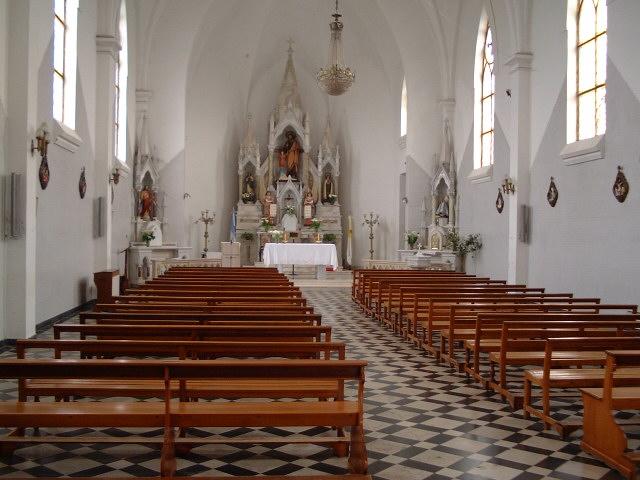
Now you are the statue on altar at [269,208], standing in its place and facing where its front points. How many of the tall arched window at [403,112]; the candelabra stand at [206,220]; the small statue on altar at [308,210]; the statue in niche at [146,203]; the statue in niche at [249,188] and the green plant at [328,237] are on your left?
3

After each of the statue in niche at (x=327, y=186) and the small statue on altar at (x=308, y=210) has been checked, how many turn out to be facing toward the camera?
2

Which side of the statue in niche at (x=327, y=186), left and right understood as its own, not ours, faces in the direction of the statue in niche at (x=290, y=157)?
right

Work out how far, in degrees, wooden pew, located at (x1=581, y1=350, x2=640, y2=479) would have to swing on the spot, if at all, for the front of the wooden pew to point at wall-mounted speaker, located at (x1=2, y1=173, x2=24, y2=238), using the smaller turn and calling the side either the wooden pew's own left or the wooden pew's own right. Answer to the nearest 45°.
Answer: approximately 45° to the wooden pew's own left

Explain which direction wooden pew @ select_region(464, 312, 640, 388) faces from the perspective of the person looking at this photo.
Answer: facing away from the viewer and to the left of the viewer

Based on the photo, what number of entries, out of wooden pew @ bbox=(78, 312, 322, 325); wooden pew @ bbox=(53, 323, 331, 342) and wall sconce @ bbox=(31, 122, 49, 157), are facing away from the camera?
2

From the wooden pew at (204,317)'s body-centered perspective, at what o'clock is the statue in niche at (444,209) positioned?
The statue in niche is roughly at 1 o'clock from the wooden pew.

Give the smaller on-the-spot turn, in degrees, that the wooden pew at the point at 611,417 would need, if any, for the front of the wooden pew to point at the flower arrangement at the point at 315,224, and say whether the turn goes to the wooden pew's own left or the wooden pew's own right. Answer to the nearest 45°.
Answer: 0° — it already faces it

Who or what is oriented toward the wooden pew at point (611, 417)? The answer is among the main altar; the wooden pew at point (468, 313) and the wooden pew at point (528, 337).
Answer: the main altar

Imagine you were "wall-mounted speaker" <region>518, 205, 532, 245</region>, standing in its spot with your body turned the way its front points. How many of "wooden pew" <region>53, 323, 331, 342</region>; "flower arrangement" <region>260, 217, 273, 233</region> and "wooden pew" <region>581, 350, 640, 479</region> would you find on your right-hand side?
1

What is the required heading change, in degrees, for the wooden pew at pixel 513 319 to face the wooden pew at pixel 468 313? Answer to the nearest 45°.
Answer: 0° — it already faces it

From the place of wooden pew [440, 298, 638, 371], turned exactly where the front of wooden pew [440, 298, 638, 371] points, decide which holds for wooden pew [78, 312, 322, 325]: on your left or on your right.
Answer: on your left

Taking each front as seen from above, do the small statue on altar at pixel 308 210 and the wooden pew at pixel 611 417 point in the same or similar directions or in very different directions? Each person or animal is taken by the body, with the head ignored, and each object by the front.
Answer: very different directions

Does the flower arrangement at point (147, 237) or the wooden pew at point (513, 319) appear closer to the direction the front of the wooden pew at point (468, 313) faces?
the flower arrangement

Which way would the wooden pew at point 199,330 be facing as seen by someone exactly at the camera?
facing away from the viewer

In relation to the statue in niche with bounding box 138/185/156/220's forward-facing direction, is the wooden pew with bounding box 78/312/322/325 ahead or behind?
ahead

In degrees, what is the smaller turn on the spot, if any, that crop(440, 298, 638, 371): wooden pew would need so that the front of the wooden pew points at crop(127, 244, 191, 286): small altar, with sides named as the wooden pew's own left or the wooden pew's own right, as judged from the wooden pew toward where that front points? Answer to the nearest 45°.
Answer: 0° — it already faces it
